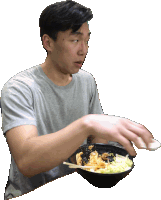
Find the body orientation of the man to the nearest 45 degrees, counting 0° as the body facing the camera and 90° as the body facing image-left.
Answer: approximately 315°
